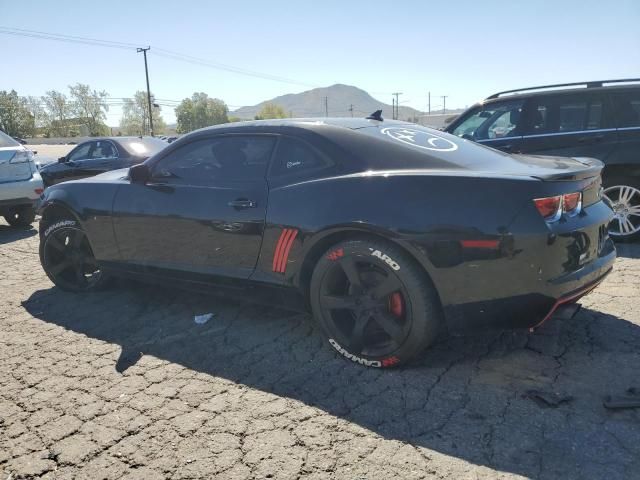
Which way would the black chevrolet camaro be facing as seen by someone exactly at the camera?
facing away from the viewer and to the left of the viewer

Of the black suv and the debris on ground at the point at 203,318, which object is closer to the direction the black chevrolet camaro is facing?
the debris on ground

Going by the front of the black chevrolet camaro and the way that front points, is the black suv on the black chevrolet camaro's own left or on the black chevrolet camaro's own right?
on the black chevrolet camaro's own right

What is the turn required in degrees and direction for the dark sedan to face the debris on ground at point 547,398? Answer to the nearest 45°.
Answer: approximately 135° to its left

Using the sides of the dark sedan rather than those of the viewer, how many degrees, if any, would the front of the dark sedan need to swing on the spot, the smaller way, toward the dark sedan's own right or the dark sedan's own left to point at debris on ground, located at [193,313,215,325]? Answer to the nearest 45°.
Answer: approximately 135° to the dark sedan's own left

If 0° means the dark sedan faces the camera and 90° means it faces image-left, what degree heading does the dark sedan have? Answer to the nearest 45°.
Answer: approximately 135°

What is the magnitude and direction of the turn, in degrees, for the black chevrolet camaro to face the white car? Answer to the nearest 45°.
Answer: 0° — it already faces it

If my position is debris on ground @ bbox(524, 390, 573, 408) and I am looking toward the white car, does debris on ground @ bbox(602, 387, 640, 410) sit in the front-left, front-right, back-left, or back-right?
back-right

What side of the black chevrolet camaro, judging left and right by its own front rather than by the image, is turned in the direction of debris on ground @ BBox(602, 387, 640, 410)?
back

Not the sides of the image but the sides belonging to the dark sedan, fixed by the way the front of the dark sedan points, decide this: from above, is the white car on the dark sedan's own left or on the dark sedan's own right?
on the dark sedan's own left

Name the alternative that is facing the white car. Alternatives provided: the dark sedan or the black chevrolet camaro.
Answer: the black chevrolet camaro
